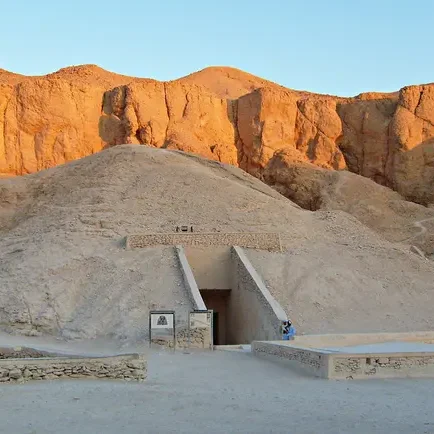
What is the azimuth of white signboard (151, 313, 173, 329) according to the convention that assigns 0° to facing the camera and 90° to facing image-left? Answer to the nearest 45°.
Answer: approximately 0°

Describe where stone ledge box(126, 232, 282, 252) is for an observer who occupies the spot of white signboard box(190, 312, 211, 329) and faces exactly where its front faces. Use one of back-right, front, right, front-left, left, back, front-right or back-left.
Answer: back

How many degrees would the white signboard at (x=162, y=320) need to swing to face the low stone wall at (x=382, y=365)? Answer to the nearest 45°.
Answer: approximately 45° to its left

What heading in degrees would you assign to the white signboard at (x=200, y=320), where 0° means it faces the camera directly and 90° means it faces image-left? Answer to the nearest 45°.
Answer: approximately 0°

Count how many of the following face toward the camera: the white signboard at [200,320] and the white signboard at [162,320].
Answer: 2

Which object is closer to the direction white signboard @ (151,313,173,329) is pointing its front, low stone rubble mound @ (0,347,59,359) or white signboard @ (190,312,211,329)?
the low stone rubble mound

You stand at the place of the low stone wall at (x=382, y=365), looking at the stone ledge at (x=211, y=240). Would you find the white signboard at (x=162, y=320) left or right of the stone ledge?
left

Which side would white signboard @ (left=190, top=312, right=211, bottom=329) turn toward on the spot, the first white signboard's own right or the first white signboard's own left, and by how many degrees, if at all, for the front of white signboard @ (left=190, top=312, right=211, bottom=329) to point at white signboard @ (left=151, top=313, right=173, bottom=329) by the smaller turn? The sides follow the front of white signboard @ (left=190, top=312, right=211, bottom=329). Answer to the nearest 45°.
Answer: approximately 45° to the first white signboard's own right

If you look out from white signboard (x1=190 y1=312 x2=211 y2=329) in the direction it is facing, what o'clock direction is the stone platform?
The stone platform is roughly at 11 o'clock from the white signboard.
